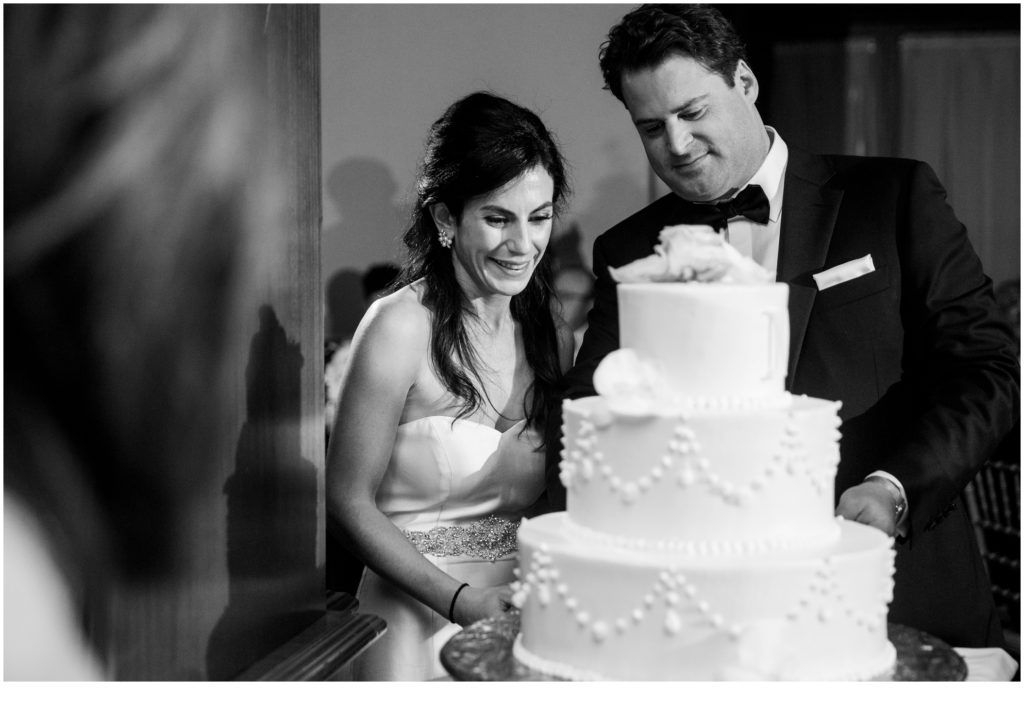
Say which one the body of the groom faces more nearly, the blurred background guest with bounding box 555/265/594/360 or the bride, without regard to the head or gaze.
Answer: the bride

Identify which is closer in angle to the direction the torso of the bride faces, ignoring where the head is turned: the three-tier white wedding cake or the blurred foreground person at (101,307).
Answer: the three-tier white wedding cake

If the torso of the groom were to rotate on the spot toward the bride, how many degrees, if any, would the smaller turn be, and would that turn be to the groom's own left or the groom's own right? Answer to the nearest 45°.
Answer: approximately 45° to the groom's own right

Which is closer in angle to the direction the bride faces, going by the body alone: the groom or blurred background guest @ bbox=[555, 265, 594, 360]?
the groom

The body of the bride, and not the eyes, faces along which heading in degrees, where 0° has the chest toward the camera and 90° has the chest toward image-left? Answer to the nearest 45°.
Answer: approximately 315°

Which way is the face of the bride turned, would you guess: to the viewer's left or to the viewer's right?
to the viewer's right

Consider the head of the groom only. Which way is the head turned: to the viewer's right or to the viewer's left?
to the viewer's left

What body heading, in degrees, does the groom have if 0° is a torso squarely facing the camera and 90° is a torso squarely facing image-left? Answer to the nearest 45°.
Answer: approximately 45°
